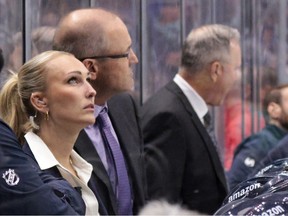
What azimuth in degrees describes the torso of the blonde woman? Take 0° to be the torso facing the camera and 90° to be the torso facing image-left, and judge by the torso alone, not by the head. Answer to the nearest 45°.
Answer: approximately 315°

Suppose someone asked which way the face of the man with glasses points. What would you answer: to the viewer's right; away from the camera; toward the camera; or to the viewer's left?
to the viewer's right

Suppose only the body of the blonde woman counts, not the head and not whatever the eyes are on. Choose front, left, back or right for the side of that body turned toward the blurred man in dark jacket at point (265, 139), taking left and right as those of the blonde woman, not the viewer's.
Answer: left

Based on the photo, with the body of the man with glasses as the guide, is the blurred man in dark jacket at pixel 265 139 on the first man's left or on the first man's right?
on the first man's left
